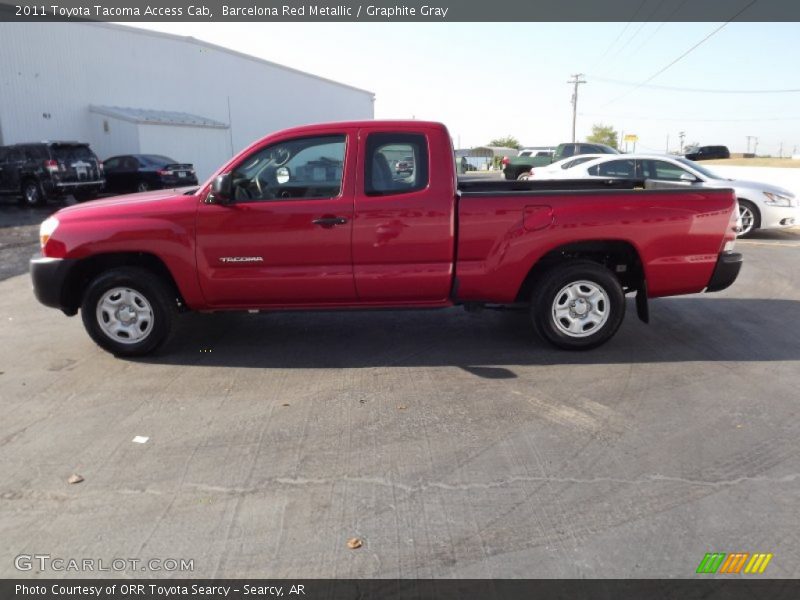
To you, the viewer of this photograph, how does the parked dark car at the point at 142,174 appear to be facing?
facing away from the viewer and to the left of the viewer

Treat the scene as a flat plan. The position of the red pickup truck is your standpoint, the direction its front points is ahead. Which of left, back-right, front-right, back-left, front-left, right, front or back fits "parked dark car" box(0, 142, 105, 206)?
front-right

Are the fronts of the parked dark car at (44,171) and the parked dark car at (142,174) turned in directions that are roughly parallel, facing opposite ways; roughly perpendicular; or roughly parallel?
roughly parallel

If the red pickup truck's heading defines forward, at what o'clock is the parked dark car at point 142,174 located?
The parked dark car is roughly at 2 o'clock from the red pickup truck.

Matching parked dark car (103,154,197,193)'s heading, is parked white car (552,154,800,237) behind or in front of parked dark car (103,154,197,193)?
behind

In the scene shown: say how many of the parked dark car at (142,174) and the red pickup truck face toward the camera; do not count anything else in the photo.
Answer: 0

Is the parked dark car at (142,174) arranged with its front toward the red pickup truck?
no

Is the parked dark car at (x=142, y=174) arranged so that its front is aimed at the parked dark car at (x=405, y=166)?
no

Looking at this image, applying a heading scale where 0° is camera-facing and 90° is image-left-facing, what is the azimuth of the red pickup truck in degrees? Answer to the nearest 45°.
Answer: approximately 90°

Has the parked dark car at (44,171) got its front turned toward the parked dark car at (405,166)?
no

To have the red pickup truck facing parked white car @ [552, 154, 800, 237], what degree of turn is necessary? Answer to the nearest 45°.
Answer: approximately 135° to its right

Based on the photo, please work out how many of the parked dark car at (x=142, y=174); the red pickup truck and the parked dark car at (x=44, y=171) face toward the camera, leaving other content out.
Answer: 0

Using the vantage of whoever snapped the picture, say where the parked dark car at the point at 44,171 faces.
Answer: facing away from the viewer and to the left of the viewer
